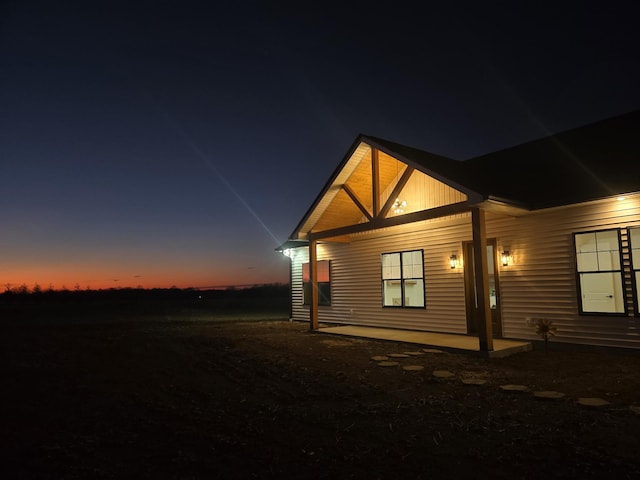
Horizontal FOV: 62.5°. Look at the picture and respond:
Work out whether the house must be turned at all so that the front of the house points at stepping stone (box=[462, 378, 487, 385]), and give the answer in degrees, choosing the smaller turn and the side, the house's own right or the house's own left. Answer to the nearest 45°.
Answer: approximately 45° to the house's own left

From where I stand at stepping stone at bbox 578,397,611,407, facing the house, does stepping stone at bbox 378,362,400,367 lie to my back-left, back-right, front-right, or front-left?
front-left

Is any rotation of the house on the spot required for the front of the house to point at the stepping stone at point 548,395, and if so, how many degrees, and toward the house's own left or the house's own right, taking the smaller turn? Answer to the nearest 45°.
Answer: approximately 45° to the house's own left

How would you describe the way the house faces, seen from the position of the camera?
facing the viewer and to the left of the viewer

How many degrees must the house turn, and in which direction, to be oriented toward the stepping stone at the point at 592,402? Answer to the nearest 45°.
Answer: approximately 45° to its left

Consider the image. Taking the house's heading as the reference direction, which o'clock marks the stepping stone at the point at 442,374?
The stepping stone is roughly at 11 o'clock from the house.
